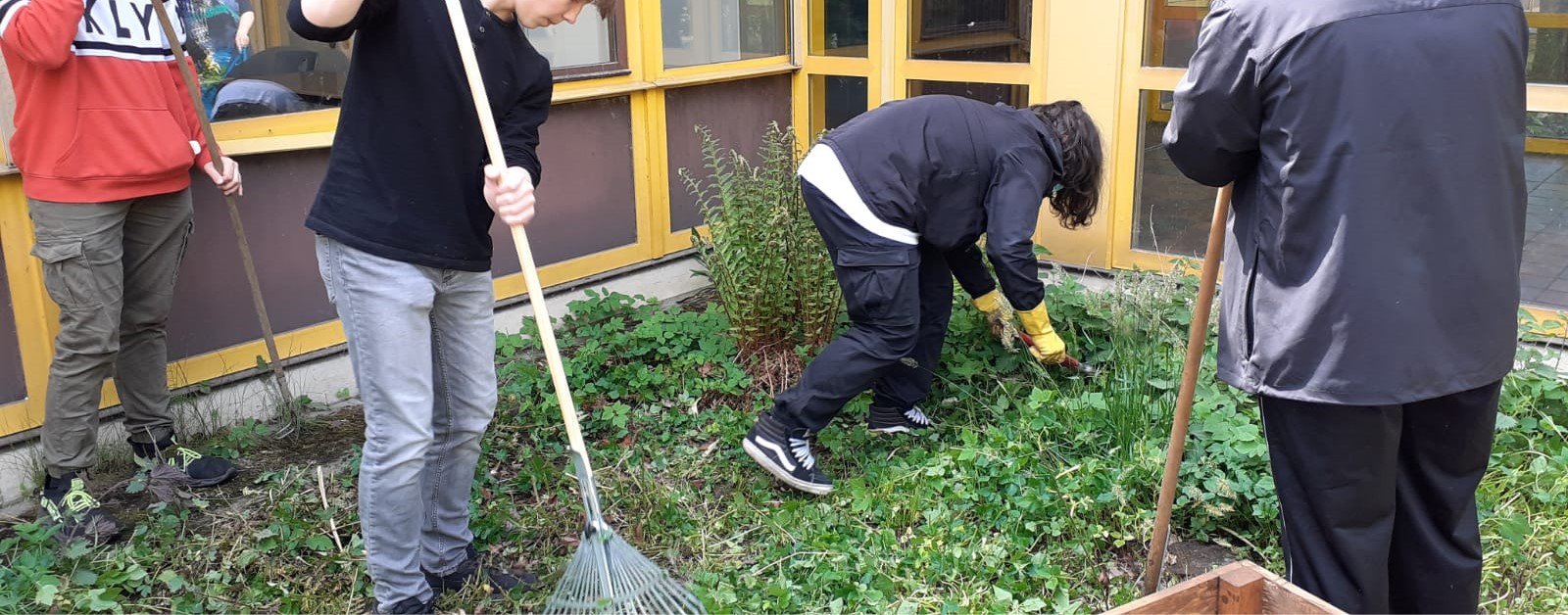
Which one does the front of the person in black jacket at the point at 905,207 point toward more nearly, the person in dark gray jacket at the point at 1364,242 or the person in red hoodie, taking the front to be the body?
the person in dark gray jacket

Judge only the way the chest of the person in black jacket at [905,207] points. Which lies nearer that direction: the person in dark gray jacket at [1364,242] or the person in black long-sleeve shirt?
the person in dark gray jacket

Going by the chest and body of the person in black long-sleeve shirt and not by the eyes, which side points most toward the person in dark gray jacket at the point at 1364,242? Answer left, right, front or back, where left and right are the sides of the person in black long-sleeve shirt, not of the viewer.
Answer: front

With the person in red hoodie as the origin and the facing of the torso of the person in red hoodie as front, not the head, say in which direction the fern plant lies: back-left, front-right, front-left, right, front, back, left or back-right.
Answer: front-left

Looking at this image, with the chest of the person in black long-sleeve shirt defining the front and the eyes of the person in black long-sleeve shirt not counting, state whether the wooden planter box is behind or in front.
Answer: in front

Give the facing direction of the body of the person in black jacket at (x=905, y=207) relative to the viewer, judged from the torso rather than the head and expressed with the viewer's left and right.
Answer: facing to the right of the viewer

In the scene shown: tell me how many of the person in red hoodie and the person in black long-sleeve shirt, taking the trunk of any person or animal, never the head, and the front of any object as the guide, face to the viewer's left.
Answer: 0

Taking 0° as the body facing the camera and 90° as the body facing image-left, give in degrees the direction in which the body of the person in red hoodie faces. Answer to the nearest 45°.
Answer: approximately 315°

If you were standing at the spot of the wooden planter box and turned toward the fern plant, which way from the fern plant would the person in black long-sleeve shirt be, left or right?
left

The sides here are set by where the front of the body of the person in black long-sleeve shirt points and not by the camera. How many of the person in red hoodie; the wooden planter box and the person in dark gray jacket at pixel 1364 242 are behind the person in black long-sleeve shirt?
1

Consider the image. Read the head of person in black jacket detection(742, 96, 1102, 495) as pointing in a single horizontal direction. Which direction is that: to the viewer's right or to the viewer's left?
to the viewer's right
